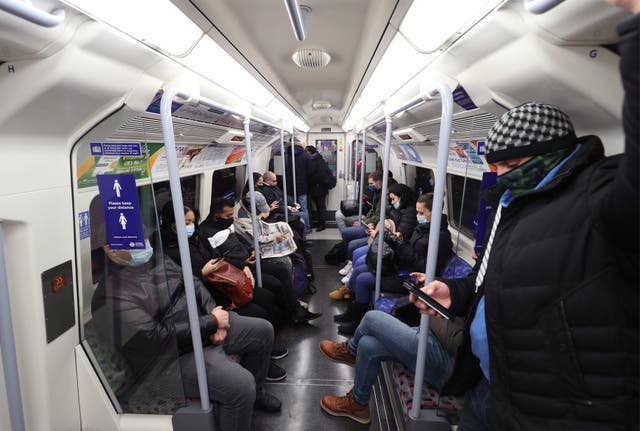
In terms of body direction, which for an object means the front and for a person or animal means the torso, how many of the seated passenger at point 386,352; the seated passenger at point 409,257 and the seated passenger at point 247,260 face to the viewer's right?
1

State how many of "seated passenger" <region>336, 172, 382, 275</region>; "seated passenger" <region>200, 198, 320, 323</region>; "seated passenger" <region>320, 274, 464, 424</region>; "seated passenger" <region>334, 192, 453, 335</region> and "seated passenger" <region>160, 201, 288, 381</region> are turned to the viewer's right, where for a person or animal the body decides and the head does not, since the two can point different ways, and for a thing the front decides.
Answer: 2

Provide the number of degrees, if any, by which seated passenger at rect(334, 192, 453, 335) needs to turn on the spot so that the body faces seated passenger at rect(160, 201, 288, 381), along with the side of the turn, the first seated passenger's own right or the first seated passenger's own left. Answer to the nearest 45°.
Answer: approximately 45° to the first seated passenger's own left

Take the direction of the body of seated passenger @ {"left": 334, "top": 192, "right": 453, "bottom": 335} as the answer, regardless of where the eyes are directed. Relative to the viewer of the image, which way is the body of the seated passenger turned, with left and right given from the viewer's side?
facing to the left of the viewer

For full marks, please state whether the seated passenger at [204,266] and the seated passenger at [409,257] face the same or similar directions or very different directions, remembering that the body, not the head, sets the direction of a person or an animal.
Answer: very different directions

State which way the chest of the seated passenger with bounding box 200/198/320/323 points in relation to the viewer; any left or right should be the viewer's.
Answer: facing to the right of the viewer

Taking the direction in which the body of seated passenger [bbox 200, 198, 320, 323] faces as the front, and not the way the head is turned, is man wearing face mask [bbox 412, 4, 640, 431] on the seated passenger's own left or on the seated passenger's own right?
on the seated passenger's own right

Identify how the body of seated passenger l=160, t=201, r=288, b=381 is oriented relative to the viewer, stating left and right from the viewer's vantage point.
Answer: facing to the right of the viewer

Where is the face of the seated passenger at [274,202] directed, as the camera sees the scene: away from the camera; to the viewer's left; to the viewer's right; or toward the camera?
to the viewer's right

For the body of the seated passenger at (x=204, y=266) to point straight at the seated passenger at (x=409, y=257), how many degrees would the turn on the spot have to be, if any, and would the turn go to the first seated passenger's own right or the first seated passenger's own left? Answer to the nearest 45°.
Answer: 0° — they already face them

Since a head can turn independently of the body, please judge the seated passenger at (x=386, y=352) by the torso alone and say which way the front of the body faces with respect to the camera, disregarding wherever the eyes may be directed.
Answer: to the viewer's left

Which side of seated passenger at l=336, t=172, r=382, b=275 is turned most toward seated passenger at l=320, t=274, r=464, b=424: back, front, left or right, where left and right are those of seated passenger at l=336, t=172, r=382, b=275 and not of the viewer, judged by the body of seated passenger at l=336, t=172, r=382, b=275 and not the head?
left

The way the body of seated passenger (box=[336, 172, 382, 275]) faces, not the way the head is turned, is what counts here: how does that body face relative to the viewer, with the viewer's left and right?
facing to the left of the viewer

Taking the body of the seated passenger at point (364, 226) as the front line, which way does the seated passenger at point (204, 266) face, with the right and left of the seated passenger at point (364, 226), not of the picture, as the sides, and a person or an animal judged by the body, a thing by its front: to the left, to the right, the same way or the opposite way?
the opposite way
